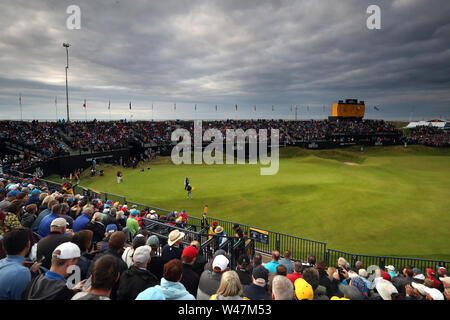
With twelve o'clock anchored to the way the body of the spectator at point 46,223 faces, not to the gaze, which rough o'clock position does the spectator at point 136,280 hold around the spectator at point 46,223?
the spectator at point 136,280 is roughly at 4 o'clock from the spectator at point 46,223.

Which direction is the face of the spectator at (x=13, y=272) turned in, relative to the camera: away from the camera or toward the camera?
away from the camera

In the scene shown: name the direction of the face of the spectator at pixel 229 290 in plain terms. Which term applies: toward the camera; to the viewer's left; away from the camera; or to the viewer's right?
away from the camera

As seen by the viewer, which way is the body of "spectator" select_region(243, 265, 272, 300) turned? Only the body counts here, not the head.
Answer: away from the camera

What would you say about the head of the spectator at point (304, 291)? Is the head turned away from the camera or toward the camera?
away from the camera

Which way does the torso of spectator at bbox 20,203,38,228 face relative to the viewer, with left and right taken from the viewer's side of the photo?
facing away from the viewer and to the right of the viewer

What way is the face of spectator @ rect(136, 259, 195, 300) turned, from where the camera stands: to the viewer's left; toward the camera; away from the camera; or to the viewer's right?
away from the camera

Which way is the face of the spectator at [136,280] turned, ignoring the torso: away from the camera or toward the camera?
away from the camera

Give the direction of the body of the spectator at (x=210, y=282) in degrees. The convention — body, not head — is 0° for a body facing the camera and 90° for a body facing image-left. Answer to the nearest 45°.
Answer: approximately 180°

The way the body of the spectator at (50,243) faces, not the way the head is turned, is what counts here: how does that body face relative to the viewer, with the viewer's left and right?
facing away from the viewer and to the right of the viewer
